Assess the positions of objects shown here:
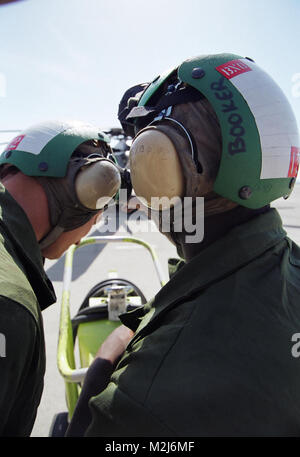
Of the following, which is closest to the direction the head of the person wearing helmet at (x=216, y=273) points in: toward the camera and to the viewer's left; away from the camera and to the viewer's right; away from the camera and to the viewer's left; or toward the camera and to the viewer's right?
away from the camera and to the viewer's left

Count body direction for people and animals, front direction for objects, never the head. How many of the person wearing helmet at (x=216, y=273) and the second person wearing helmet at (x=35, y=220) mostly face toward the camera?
0

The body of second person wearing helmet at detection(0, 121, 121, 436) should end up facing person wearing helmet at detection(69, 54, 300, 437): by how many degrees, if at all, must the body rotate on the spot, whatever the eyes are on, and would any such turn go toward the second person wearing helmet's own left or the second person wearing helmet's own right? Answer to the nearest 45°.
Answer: approximately 90° to the second person wearing helmet's own right

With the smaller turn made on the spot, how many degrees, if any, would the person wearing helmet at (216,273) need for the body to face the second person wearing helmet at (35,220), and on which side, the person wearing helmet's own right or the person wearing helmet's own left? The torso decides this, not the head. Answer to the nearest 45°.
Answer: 0° — they already face them

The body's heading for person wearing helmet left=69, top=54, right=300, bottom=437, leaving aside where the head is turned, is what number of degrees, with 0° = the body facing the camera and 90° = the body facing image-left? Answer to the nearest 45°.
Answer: approximately 135°

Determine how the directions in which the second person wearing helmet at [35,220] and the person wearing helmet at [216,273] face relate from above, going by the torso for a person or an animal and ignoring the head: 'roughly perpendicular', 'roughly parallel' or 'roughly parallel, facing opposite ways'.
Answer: roughly perpendicular

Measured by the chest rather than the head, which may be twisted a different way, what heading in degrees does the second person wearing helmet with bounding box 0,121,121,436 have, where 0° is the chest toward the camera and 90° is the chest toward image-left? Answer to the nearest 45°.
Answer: approximately 225°
